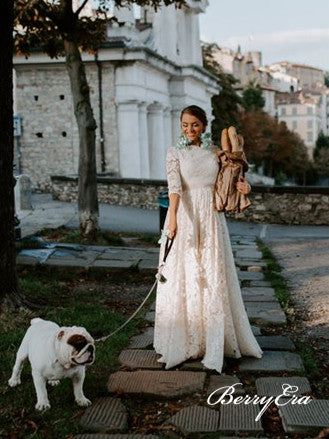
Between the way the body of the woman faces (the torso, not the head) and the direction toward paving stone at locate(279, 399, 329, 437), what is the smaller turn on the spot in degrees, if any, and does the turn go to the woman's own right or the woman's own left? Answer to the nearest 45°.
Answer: approximately 45° to the woman's own left

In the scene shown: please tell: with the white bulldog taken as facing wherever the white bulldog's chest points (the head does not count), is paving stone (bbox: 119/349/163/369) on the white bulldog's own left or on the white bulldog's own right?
on the white bulldog's own left

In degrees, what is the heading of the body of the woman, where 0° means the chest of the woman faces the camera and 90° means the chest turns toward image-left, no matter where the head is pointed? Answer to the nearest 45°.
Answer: approximately 0°

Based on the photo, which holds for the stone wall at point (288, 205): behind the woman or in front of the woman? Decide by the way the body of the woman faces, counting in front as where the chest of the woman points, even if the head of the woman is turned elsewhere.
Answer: behind

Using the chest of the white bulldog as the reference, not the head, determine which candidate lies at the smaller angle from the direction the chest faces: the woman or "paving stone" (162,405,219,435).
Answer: the paving stone

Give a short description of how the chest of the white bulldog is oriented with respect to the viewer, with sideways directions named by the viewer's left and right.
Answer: facing the viewer and to the right of the viewer

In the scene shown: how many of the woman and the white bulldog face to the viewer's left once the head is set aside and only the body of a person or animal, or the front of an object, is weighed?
0

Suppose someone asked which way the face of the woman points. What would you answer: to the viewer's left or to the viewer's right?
to the viewer's left
